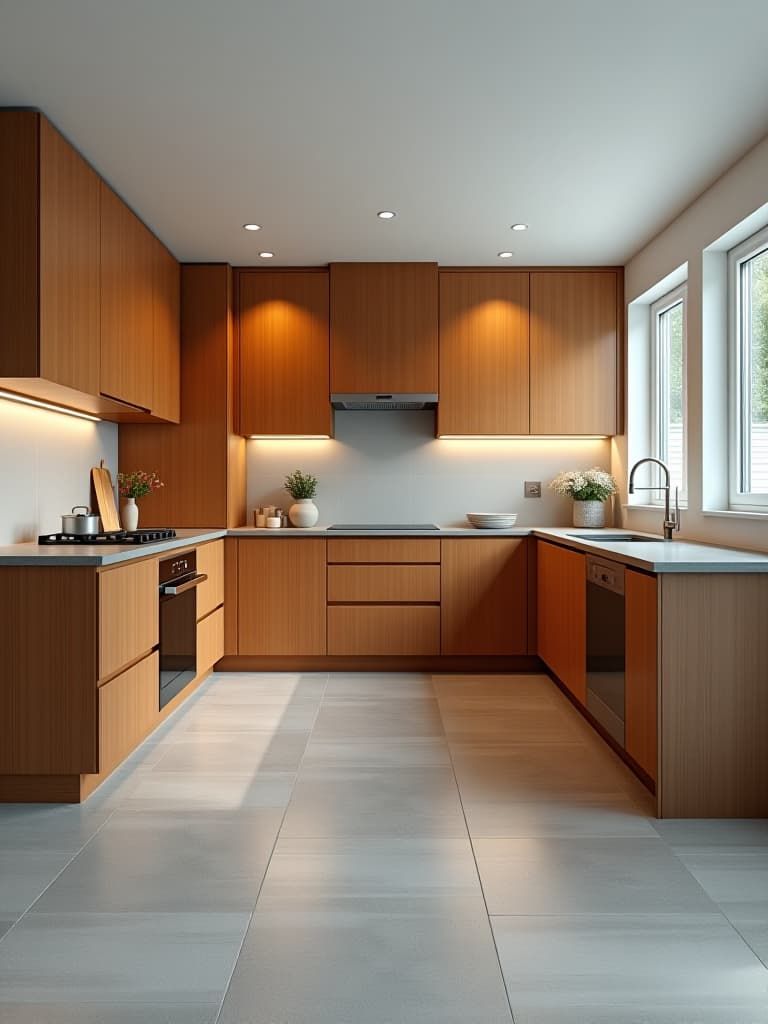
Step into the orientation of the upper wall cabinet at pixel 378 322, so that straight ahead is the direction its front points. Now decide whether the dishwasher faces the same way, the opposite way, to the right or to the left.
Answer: to the right

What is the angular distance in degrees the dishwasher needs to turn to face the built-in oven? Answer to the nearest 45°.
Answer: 0° — it already faces it

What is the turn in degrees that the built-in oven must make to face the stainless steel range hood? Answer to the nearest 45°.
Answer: approximately 45° to its left

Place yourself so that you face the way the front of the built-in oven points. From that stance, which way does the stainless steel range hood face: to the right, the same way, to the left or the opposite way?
to the right

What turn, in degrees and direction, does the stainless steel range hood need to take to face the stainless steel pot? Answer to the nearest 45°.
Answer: approximately 45° to its right

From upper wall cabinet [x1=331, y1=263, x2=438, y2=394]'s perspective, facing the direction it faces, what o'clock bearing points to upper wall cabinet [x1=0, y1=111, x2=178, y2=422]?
upper wall cabinet [x1=0, y1=111, x2=178, y2=422] is roughly at 1 o'clock from upper wall cabinet [x1=331, y1=263, x2=438, y2=394].

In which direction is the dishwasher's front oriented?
to the viewer's left

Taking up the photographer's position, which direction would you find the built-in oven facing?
facing to the right of the viewer

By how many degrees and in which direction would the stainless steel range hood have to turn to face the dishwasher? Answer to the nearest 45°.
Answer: approximately 45° to its left
